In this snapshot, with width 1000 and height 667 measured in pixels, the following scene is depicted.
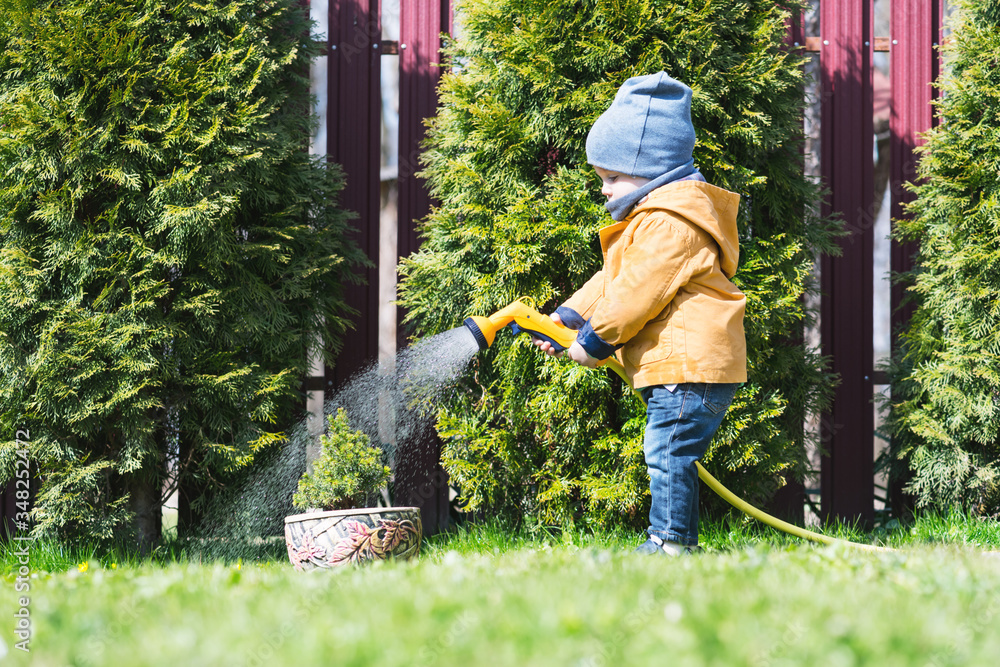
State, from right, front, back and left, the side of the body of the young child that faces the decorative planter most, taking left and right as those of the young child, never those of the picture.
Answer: front

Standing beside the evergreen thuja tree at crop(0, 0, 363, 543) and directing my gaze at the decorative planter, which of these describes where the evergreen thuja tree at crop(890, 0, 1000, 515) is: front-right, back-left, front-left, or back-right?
front-left

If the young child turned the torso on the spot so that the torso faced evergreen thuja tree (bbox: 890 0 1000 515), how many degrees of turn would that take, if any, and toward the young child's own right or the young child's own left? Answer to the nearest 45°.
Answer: approximately 135° to the young child's own right

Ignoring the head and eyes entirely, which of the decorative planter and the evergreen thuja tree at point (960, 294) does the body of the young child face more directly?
the decorative planter

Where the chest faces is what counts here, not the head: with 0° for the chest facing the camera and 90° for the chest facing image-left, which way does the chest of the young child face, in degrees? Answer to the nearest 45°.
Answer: approximately 90°

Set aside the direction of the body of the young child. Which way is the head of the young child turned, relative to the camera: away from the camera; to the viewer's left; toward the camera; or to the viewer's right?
to the viewer's left

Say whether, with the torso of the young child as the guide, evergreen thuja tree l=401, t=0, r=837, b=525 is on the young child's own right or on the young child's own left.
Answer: on the young child's own right

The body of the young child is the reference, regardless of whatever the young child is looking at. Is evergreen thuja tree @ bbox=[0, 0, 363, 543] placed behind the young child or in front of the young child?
in front
